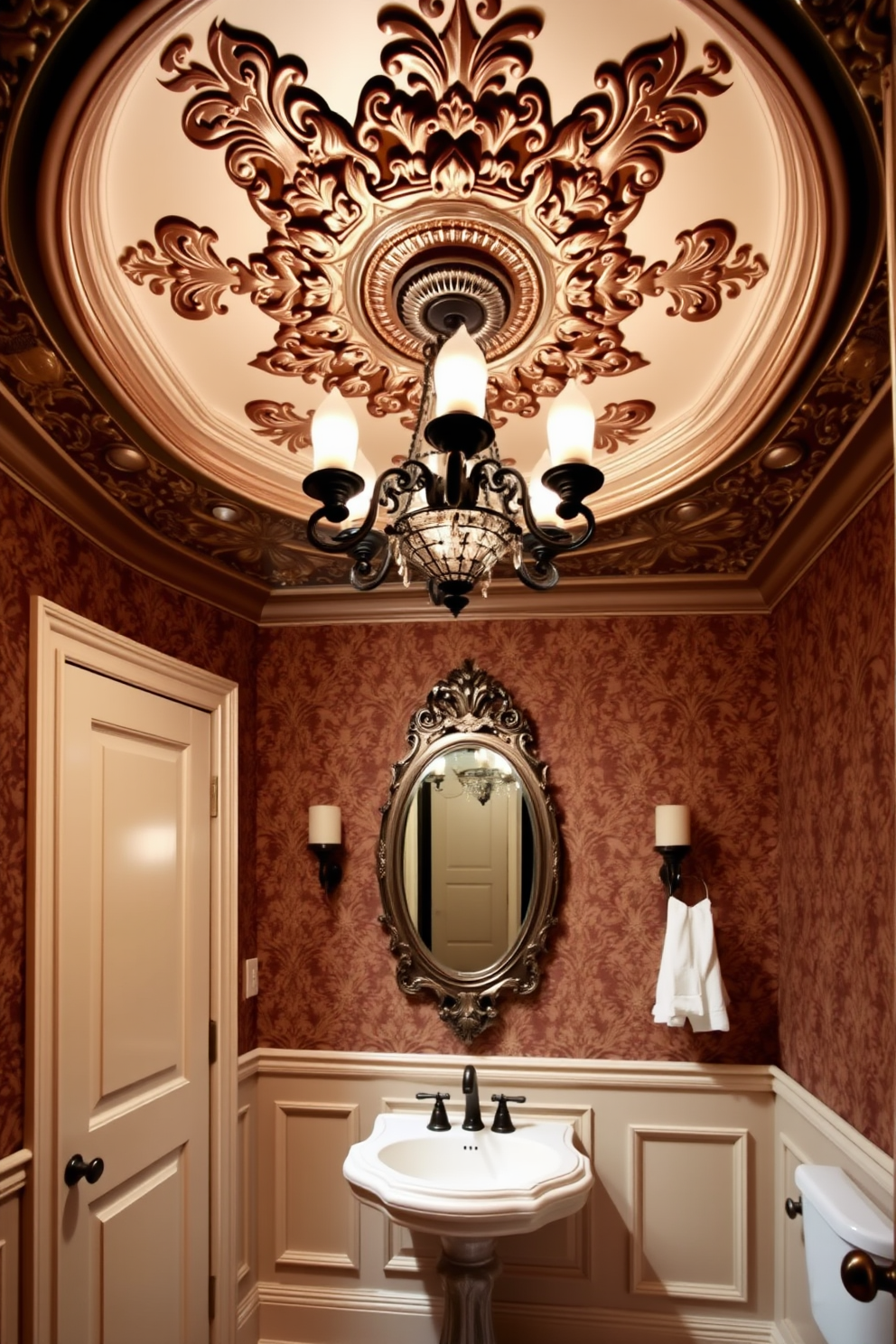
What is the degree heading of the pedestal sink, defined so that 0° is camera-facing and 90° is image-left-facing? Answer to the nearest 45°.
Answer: approximately 0°

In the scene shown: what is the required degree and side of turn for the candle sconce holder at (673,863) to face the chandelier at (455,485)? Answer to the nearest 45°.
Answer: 0° — it already faces it
